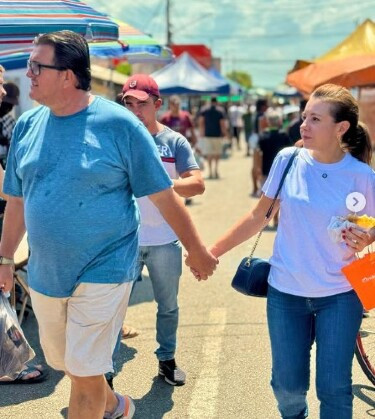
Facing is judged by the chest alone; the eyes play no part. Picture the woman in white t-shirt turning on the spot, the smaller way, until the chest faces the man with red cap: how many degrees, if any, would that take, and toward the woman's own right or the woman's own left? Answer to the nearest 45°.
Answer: approximately 135° to the woman's own right

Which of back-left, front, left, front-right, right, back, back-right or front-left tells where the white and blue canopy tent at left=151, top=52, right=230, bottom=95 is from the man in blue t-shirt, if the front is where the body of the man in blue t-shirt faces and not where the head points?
back-right

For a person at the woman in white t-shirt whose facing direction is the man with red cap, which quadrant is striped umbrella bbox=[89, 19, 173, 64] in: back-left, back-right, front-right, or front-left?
front-right

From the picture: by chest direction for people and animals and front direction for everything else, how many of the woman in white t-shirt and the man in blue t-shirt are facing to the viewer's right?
0

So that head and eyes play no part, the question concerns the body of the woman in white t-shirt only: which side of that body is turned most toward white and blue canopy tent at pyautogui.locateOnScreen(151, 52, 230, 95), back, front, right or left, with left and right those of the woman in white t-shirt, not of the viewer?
back

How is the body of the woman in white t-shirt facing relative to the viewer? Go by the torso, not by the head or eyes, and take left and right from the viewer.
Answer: facing the viewer

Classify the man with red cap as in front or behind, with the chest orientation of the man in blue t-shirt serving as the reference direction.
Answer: behind

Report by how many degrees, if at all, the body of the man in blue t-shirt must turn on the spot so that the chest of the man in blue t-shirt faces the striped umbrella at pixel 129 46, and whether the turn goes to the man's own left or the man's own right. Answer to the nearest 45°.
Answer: approximately 135° to the man's own right

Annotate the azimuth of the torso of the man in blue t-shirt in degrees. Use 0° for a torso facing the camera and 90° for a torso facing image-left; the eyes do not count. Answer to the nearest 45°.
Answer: approximately 45°

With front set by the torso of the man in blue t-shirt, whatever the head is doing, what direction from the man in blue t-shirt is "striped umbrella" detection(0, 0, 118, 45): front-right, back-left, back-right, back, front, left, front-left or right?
back-right

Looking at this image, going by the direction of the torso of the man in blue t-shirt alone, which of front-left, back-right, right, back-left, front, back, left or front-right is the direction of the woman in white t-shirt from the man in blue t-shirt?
back-left

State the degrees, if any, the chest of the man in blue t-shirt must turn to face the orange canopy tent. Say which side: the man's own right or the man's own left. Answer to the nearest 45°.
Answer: approximately 180°
